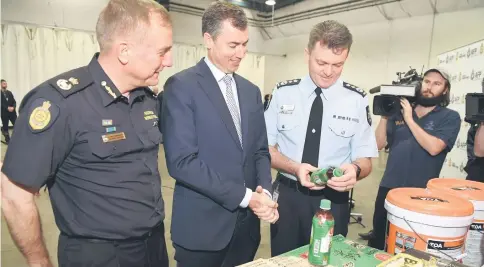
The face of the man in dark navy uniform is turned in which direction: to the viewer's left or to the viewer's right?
to the viewer's right

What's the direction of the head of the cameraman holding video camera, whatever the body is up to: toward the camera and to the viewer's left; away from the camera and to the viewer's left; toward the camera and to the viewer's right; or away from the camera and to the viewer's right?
toward the camera and to the viewer's left

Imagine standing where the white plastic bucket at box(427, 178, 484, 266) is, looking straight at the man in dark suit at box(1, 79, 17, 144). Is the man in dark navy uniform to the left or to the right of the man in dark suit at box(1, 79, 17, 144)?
left

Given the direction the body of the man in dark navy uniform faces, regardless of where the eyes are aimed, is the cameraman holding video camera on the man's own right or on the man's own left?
on the man's own left

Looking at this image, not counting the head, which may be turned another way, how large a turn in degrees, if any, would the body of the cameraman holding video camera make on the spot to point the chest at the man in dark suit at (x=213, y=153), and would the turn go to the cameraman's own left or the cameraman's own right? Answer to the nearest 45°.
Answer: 0° — they already face them

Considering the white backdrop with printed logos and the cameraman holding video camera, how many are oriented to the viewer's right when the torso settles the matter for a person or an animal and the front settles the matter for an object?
0

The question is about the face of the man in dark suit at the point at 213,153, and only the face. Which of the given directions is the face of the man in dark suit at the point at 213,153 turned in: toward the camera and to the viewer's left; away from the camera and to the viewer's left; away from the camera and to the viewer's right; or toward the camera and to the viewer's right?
toward the camera and to the viewer's right

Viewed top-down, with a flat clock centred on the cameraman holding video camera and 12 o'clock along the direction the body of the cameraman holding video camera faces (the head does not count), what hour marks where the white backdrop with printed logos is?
The white backdrop with printed logos is roughly at 5 o'clock from the cameraman holding video camera.

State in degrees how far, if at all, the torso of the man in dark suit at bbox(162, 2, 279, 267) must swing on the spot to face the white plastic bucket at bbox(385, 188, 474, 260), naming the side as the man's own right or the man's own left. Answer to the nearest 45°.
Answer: approximately 45° to the man's own left

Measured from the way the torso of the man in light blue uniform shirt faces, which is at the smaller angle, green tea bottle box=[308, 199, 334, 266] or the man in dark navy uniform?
the green tea bottle

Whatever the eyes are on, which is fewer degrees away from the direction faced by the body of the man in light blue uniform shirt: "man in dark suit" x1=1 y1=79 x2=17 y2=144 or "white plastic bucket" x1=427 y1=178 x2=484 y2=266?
the white plastic bucket

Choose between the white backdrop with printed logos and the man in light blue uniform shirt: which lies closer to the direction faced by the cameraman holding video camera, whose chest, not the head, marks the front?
the man in light blue uniform shirt

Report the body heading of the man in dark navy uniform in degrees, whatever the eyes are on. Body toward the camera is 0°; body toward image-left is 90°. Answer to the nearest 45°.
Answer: approximately 315°
